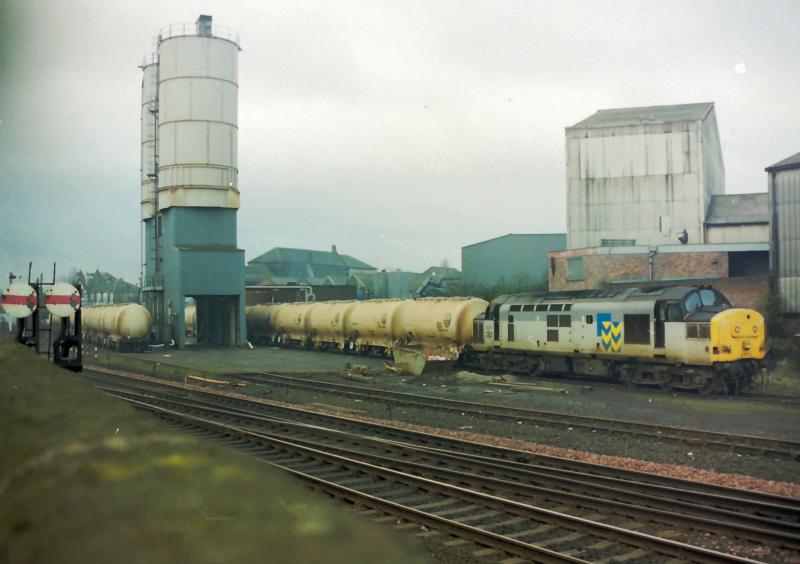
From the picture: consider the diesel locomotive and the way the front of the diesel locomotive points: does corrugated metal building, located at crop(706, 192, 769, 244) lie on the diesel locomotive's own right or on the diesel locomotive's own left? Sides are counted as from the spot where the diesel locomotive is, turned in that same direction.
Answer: on the diesel locomotive's own left

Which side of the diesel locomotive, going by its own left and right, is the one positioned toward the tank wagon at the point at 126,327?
back

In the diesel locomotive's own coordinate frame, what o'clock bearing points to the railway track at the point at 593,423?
The railway track is roughly at 2 o'clock from the diesel locomotive.

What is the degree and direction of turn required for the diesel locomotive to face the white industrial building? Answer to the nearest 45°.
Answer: approximately 135° to its left

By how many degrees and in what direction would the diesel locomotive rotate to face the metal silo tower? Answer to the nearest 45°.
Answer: approximately 180°

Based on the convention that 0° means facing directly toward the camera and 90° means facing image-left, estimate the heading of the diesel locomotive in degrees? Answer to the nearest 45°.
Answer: approximately 315°

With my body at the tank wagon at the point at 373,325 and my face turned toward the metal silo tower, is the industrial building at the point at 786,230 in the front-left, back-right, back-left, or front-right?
back-right

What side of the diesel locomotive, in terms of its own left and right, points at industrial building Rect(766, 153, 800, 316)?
left

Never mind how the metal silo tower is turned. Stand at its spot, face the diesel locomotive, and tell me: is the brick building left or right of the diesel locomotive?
left
